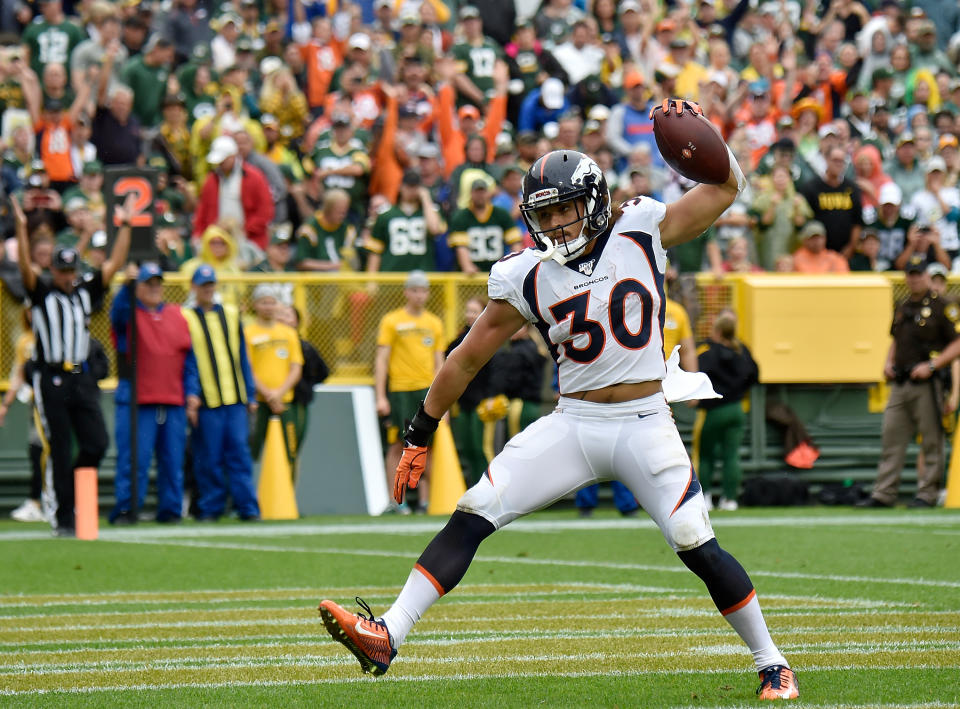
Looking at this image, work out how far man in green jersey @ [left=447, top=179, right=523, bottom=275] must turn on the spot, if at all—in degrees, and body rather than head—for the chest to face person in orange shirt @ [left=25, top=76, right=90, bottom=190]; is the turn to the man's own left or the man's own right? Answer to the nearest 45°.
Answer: approximately 90° to the man's own right

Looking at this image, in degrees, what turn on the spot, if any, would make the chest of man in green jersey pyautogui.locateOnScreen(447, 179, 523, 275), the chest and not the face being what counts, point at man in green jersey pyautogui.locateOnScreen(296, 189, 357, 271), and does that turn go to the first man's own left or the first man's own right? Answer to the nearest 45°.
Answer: approximately 90° to the first man's own right

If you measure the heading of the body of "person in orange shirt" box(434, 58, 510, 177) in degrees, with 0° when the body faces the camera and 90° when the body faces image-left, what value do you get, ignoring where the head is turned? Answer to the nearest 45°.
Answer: approximately 0°

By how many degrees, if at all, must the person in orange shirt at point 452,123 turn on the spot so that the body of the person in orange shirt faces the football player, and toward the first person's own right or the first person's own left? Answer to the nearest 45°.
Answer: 0° — they already face them

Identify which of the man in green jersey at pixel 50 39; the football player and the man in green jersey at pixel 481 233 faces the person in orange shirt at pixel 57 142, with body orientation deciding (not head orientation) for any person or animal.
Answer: the man in green jersey at pixel 50 39
